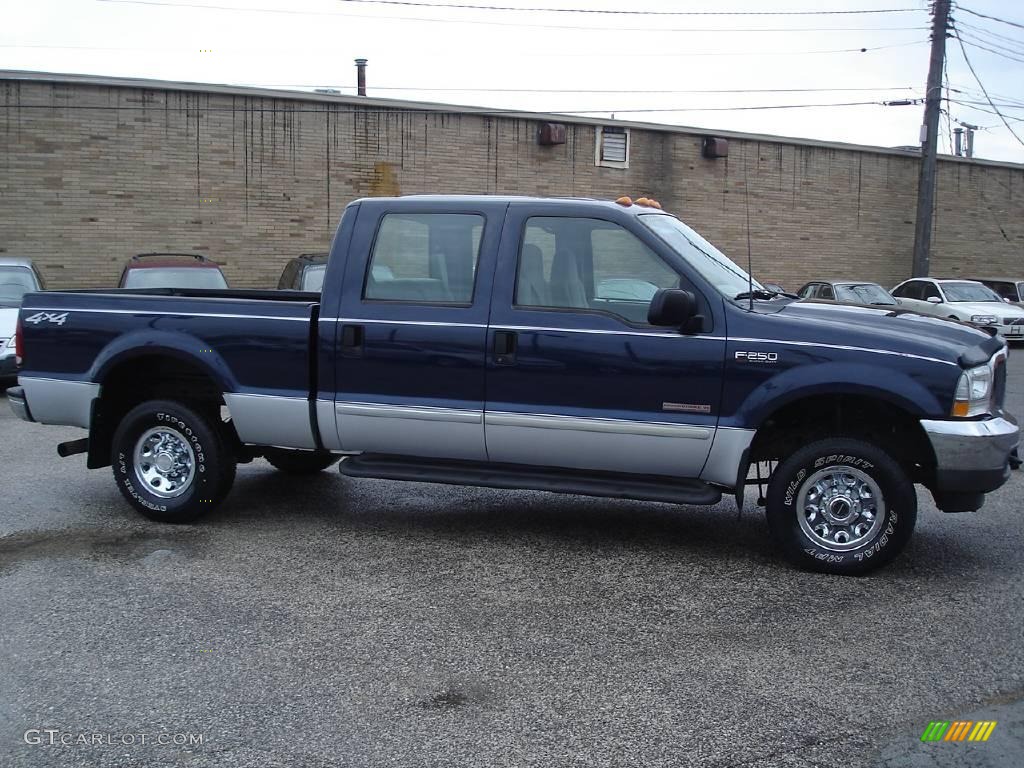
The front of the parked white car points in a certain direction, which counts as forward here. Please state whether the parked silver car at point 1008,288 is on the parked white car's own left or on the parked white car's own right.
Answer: on the parked white car's own left

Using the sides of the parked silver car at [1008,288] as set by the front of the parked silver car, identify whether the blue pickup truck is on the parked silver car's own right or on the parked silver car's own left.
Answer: on the parked silver car's own right

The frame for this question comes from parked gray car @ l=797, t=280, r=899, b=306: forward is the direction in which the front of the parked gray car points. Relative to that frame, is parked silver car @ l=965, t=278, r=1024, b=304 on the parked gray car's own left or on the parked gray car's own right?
on the parked gray car's own left

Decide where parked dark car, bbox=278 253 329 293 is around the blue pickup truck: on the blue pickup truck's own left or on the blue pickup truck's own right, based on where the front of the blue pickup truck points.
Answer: on the blue pickup truck's own left

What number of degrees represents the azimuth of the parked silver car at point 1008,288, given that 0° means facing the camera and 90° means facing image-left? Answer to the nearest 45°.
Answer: approximately 315°

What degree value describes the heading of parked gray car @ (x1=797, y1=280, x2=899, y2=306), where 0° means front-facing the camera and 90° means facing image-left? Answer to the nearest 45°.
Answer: approximately 315°

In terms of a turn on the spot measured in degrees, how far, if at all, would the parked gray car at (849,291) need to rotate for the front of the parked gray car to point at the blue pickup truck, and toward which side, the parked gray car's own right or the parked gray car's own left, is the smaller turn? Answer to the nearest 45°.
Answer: approximately 45° to the parked gray car's own right

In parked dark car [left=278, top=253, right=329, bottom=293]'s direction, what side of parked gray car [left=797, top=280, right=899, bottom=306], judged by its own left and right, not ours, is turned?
right

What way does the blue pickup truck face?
to the viewer's right

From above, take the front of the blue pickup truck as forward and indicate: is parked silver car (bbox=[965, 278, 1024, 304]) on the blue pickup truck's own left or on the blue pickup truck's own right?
on the blue pickup truck's own left

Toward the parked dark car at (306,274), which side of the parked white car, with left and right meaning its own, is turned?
right

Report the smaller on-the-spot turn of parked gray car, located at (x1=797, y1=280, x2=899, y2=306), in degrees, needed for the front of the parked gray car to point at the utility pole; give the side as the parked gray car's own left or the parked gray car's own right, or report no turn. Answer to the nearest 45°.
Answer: approximately 135° to the parked gray car's own left
